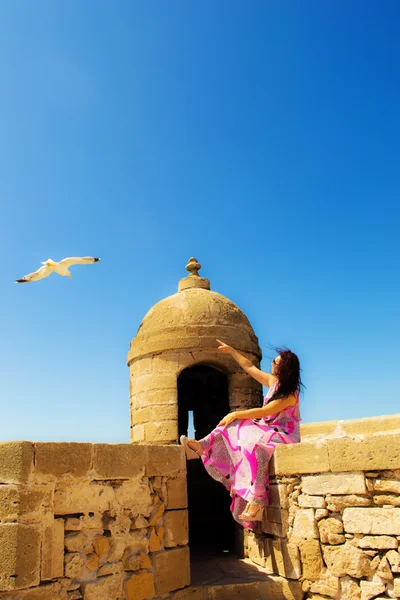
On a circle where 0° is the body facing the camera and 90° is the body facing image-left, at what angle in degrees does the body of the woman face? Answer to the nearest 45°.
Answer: approximately 90°

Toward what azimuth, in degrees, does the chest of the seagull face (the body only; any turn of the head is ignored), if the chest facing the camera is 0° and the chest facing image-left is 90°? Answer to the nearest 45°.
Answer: approximately 45°

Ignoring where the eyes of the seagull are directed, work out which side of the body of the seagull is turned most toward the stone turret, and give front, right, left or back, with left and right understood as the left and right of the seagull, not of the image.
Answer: back

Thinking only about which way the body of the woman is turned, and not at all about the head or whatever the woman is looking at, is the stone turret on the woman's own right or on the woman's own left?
on the woman's own right
